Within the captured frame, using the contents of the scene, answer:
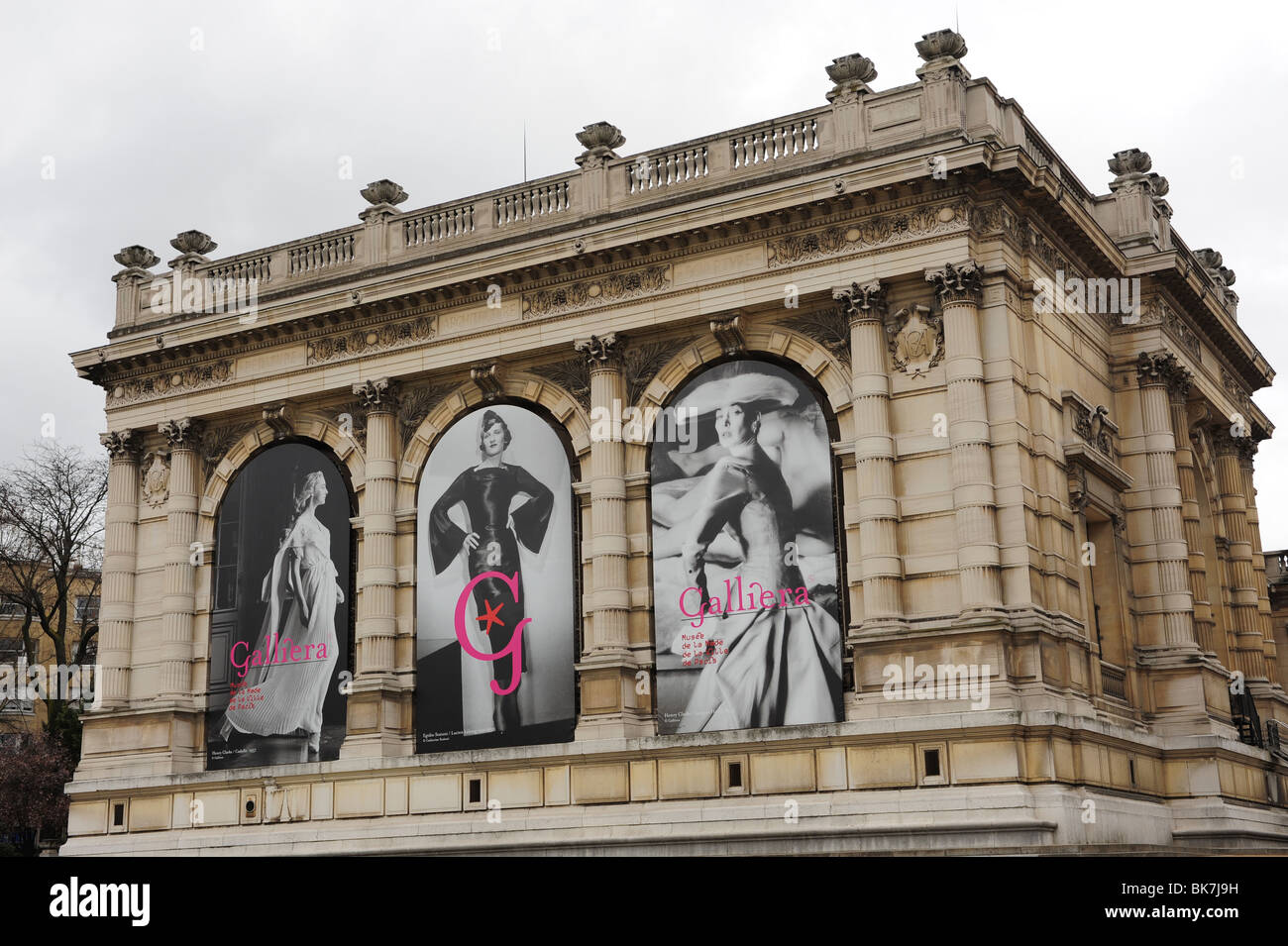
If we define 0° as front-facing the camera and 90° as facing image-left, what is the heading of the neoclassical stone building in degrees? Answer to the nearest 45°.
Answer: approximately 45°
